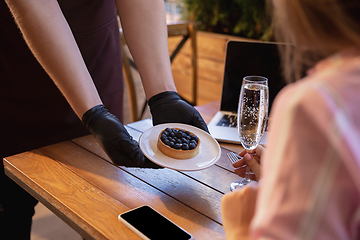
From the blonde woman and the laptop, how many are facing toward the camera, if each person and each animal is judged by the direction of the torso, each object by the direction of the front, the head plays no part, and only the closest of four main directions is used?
1

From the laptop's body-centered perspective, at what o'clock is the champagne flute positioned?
The champagne flute is roughly at 12 o'clock from the laptop.

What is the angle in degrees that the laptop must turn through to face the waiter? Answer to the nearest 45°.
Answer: approximately 45° to its right

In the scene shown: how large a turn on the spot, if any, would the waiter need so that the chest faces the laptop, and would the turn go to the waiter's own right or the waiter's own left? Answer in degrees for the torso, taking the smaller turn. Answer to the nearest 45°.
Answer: approximately 45° to the waiter's own left

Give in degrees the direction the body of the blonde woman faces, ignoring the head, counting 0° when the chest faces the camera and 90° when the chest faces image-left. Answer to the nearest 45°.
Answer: approximately 135°

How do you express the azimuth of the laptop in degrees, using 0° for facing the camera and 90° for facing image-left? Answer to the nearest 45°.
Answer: approximately 0°

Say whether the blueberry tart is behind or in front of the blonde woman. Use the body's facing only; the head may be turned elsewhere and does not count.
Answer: in front

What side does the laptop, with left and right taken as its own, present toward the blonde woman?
front

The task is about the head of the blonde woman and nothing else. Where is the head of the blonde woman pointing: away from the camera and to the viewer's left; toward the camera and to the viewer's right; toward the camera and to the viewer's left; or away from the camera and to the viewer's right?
away from the camera and to the viewer's left
